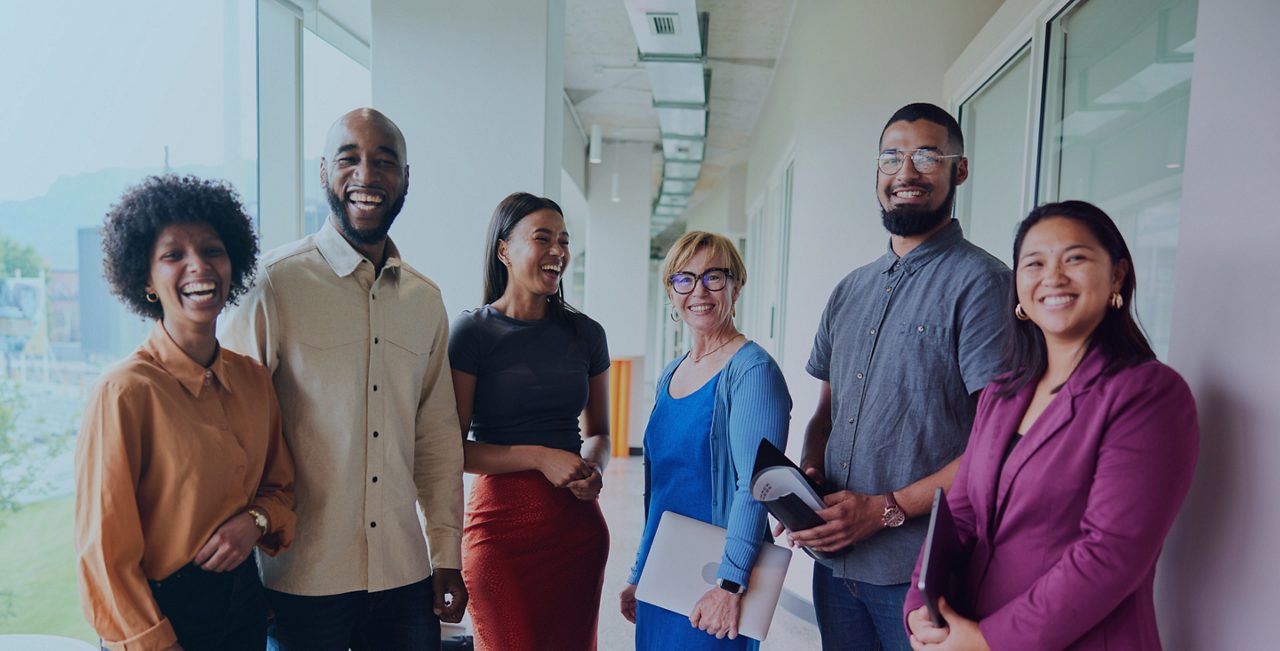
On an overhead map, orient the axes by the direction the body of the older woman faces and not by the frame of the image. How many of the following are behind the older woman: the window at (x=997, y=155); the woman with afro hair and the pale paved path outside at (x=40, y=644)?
1

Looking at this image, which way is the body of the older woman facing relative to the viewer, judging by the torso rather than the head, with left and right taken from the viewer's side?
facing the viewer and to the left of the viewer

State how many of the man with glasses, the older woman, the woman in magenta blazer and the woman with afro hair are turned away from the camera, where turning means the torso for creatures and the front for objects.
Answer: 0

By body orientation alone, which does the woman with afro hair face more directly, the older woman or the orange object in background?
the older woman

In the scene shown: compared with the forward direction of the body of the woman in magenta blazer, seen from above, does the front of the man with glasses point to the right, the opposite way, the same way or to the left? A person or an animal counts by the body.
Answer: the same way

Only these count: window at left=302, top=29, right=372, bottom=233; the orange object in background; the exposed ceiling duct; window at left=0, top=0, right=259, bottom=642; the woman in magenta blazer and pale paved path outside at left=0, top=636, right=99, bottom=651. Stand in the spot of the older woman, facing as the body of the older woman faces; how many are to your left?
1

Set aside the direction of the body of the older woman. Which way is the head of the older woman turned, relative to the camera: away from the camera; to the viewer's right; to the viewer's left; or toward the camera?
toward the camera

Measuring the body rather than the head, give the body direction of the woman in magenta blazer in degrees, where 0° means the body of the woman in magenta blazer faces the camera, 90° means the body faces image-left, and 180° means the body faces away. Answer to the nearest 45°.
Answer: approximately 45°

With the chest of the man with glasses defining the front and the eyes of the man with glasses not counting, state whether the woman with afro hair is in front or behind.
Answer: in front

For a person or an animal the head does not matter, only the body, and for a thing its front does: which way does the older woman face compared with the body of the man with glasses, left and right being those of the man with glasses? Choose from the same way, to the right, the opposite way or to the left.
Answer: the same way

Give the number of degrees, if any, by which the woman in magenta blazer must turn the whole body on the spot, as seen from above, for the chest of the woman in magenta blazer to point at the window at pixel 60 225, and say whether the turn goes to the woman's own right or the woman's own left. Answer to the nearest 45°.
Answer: approximately 45° to the woman's own right

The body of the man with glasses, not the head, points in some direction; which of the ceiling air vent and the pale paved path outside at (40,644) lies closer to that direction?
the pale paved path outside

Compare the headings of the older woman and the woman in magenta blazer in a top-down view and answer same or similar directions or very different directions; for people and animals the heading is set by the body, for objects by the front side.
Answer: same or similar directions

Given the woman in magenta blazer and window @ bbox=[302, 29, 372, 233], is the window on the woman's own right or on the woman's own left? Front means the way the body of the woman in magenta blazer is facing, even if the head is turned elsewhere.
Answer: on the woman's own right

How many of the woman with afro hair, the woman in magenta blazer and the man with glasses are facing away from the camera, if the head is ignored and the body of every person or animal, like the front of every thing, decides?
0

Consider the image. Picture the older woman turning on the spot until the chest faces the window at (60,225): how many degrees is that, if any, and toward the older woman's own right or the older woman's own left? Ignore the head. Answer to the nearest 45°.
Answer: approximately 45° to the older woman's own right
